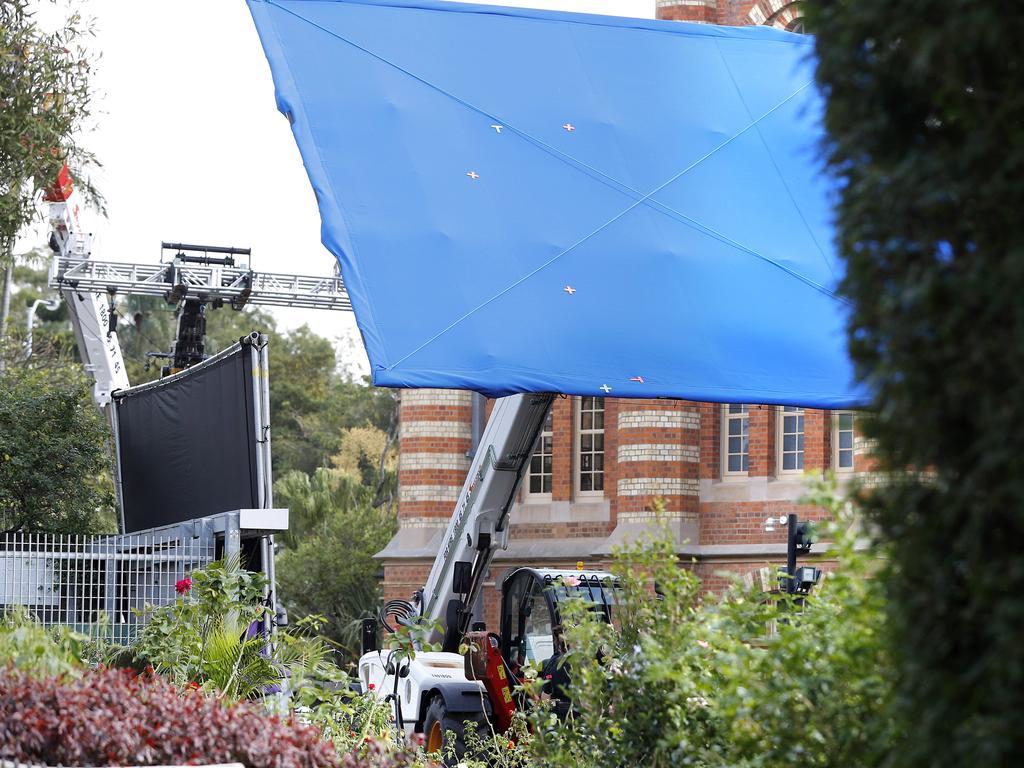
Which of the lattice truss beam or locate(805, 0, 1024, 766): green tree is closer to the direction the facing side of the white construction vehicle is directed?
the green tree

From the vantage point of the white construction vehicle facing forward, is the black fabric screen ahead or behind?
behind

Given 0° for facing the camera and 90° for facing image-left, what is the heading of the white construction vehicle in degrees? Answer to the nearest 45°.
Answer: approximately 315°

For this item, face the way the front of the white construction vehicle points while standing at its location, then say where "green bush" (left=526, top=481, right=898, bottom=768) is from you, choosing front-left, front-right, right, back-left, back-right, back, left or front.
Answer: front-right
